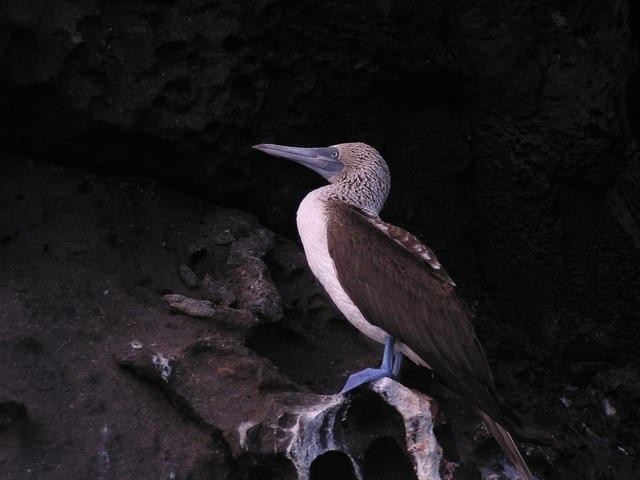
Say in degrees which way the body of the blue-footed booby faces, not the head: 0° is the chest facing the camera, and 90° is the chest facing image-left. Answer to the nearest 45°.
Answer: approximately 90°
